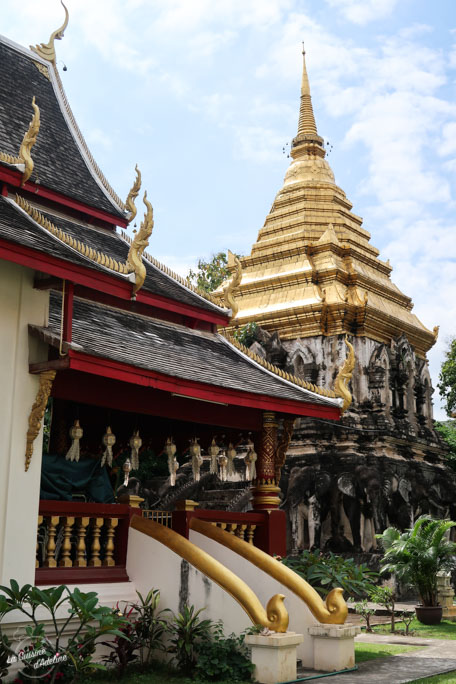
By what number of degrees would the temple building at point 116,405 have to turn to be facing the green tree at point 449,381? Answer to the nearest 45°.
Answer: approximately 45° to its left

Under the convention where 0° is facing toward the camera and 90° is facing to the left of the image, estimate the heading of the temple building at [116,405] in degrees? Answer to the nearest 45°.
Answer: approximately 270°

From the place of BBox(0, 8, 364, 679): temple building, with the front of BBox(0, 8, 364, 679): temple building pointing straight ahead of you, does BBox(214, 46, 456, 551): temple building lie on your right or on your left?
on your left
